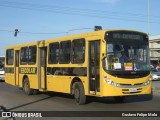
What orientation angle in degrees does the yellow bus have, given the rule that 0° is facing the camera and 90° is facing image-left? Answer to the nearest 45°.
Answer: approximately 315°
